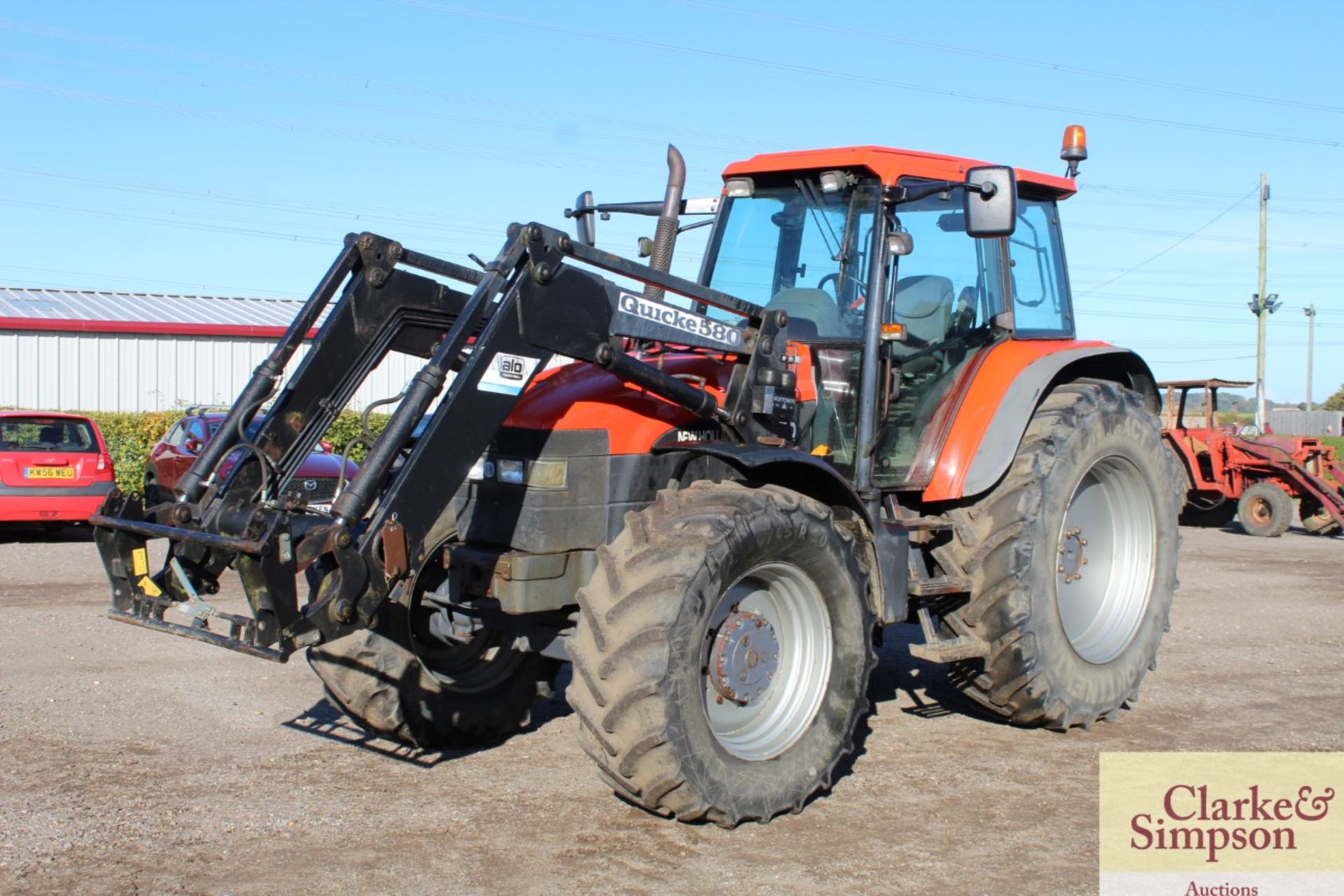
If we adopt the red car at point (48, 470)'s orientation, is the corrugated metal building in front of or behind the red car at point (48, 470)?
in front

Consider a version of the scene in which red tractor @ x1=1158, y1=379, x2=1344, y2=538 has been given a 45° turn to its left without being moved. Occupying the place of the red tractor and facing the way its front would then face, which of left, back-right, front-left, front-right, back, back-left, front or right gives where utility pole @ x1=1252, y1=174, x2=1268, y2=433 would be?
left

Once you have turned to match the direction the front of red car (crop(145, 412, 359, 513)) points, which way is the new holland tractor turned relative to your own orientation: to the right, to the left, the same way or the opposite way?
to the right

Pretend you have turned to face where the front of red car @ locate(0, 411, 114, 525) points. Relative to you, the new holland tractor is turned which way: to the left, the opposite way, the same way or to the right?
to the left

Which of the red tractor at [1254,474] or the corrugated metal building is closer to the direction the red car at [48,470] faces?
the corrugated metal building

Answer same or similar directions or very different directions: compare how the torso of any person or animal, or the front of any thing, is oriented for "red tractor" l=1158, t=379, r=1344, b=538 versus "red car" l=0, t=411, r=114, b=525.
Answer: very different directions

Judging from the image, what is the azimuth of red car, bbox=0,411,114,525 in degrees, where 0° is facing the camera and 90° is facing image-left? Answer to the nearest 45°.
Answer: approximately 180°

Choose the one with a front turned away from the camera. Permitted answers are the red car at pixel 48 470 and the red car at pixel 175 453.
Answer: the red car at pixel 48 470

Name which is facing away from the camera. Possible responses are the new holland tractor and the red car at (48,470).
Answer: the red car

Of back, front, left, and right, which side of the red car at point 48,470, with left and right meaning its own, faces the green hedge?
front

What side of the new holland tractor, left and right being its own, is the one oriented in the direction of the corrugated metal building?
right

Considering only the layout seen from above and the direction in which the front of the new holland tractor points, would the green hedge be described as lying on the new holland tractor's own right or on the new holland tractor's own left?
on the new holland tractor's own right
